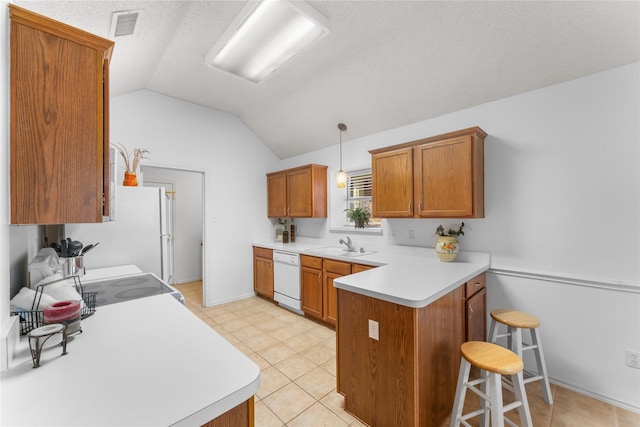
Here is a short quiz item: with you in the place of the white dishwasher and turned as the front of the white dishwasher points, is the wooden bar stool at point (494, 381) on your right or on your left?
on your left

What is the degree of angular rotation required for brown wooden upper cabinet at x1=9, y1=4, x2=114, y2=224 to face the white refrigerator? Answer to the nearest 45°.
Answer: approximately 90° to its left

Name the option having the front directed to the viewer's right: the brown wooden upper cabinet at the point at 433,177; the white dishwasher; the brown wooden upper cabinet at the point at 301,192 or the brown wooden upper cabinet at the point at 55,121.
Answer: the brown wooden upper cabinet at the point at 55,121

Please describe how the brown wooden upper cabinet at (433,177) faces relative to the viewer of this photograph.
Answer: facing the viewer and to the left of the viewer

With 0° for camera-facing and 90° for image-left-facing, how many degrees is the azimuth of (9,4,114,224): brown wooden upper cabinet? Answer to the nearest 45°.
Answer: approximately 270°

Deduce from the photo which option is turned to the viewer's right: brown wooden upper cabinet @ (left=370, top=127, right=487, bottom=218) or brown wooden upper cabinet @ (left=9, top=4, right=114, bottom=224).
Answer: brown wooden upper cabinet @ (left=9, top=4, right=114, bottom=224)

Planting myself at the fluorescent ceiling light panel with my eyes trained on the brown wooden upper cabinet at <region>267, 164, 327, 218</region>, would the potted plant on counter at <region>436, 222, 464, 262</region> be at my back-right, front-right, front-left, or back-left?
front-right
